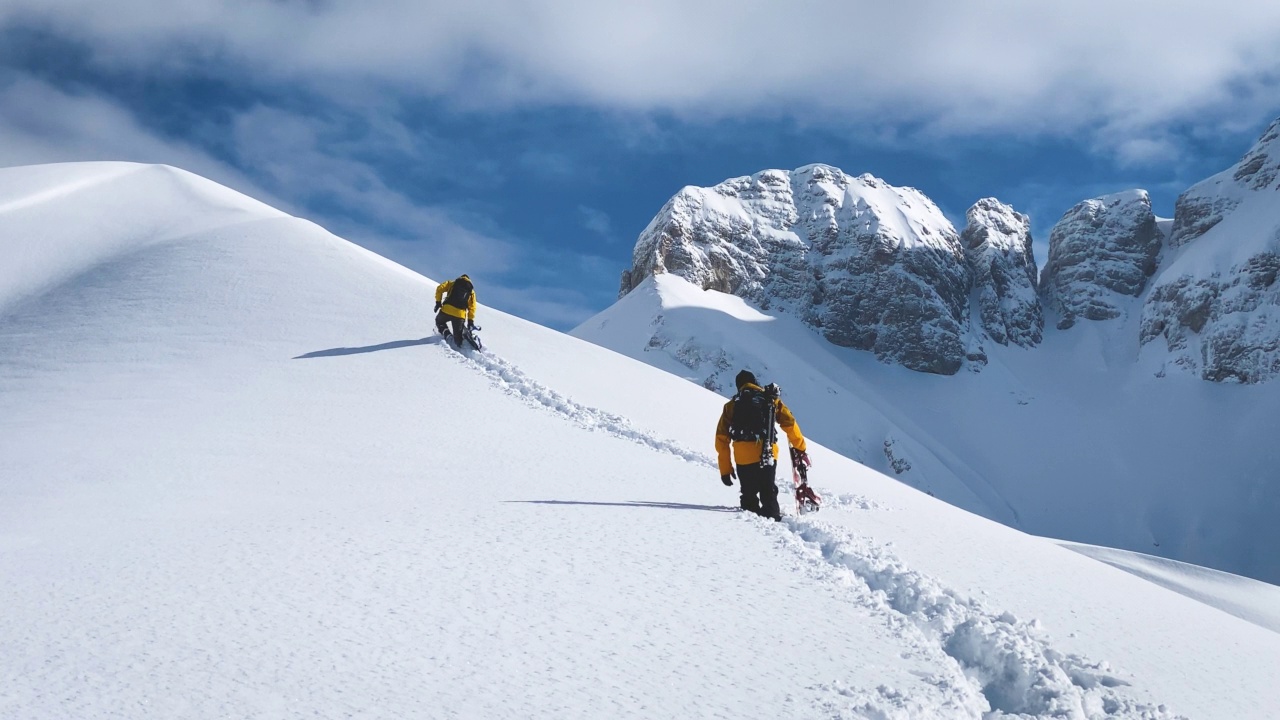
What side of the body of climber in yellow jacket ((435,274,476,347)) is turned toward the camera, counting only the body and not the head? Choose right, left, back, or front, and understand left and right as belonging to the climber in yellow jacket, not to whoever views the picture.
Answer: back

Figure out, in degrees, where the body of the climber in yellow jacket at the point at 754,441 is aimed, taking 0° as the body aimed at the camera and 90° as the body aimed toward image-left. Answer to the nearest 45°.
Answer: approximately 180°

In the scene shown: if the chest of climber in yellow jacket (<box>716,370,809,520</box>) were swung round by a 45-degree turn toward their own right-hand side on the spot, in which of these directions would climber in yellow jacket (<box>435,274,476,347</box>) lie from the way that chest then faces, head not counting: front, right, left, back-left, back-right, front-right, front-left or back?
left
